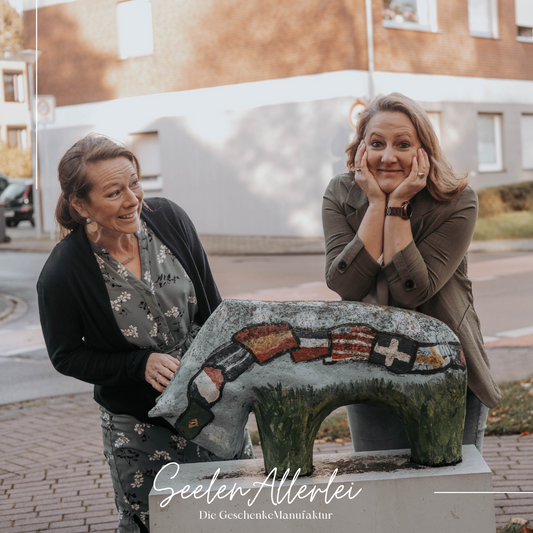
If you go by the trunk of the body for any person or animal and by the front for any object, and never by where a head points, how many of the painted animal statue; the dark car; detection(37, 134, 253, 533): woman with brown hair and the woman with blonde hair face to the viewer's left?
1

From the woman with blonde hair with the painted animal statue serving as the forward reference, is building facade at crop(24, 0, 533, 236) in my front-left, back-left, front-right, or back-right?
back-right

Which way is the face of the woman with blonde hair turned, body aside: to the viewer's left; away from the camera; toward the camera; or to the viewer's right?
toward the camera

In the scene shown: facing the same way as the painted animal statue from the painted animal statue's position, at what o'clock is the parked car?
The parked car is roughly at 2 o'clock from the painted animal statue.

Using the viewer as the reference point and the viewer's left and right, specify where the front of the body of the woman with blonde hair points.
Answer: facing the viewer

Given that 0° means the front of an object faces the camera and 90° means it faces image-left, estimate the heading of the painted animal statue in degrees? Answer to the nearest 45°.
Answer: approximately 90°

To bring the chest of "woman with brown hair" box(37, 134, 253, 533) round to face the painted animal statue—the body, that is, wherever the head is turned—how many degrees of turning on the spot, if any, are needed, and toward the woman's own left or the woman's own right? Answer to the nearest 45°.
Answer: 0° — they already face it

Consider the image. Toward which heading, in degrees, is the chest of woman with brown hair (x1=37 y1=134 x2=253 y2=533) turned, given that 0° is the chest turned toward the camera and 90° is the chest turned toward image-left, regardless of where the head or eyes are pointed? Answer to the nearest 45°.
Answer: approximately 315°

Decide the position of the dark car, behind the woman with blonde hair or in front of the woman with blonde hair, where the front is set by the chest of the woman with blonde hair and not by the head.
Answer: behind

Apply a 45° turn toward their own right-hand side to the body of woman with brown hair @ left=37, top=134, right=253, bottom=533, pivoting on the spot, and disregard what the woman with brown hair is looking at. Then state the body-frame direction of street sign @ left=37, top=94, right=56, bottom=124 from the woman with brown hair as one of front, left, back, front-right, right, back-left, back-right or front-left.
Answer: back

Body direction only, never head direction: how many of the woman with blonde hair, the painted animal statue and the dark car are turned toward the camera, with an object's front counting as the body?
1

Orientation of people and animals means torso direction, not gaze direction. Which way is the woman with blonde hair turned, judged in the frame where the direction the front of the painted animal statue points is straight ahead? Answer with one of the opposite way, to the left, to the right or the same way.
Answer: to the left

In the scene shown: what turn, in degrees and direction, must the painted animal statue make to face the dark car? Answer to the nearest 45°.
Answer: approximately 45° to its right
